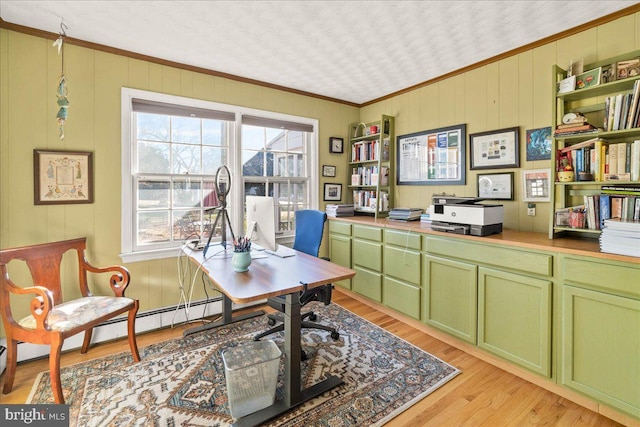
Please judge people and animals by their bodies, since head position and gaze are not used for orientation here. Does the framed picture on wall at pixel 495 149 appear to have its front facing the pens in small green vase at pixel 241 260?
yes

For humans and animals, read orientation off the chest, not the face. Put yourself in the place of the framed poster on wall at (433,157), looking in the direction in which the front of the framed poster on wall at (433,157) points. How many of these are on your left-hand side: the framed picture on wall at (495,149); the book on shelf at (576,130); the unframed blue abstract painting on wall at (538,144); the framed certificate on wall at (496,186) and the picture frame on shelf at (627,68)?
5

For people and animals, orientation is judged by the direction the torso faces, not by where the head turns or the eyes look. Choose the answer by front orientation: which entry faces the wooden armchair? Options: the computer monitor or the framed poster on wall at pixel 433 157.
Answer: the framed poster on wall

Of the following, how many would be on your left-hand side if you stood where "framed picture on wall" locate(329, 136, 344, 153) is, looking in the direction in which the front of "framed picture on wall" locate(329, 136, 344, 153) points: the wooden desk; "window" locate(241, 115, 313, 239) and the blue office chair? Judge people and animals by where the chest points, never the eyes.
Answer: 0

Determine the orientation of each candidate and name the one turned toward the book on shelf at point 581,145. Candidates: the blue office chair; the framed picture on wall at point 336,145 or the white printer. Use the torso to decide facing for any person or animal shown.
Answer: the framed picture on wall

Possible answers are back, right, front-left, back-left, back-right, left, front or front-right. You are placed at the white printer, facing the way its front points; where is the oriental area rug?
front

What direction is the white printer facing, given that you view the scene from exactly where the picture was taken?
facing the viewer and to the left of the viewer

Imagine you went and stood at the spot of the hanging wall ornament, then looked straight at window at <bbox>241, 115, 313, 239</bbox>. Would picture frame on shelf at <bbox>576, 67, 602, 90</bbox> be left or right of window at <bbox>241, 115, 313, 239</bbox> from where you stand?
right

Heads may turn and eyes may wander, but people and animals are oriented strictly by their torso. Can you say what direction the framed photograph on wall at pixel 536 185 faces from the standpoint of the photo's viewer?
facing the viewer

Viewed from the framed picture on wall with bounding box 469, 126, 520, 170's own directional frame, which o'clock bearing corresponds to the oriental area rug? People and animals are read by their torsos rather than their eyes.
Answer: The oriental area rug is roughly at 12 o'clock from the framed picture on wall.

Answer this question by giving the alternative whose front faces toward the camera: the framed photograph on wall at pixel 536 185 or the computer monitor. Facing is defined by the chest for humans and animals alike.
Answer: the framed photograph on wall

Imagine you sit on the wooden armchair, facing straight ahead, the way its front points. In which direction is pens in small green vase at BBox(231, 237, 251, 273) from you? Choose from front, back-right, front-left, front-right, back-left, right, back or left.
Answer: front

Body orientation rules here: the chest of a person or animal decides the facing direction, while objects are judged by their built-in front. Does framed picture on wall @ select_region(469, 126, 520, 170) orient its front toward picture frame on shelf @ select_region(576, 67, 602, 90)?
no

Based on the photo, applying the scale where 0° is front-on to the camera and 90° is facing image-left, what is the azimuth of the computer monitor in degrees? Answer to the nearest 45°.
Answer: approximately 225°

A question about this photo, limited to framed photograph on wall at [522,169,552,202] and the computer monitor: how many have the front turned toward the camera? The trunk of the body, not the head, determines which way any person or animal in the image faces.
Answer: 1

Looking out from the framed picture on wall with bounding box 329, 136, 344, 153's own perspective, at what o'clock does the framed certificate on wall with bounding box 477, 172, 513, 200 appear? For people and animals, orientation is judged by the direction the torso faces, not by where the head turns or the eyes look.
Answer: the framed certificate on wall with bounding box 477, 172, 513, 200 is roughly at 12 o'clock from the framed picture on wall with bounding box 329, 136, 344, 153.

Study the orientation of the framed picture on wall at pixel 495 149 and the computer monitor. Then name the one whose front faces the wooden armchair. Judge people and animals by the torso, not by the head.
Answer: the framed picture on wall

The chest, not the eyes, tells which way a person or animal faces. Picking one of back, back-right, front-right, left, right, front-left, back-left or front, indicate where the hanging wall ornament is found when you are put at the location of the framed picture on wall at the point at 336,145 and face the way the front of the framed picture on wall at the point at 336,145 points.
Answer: right

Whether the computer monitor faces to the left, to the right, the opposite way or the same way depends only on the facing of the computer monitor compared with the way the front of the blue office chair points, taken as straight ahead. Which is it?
the opposite way
